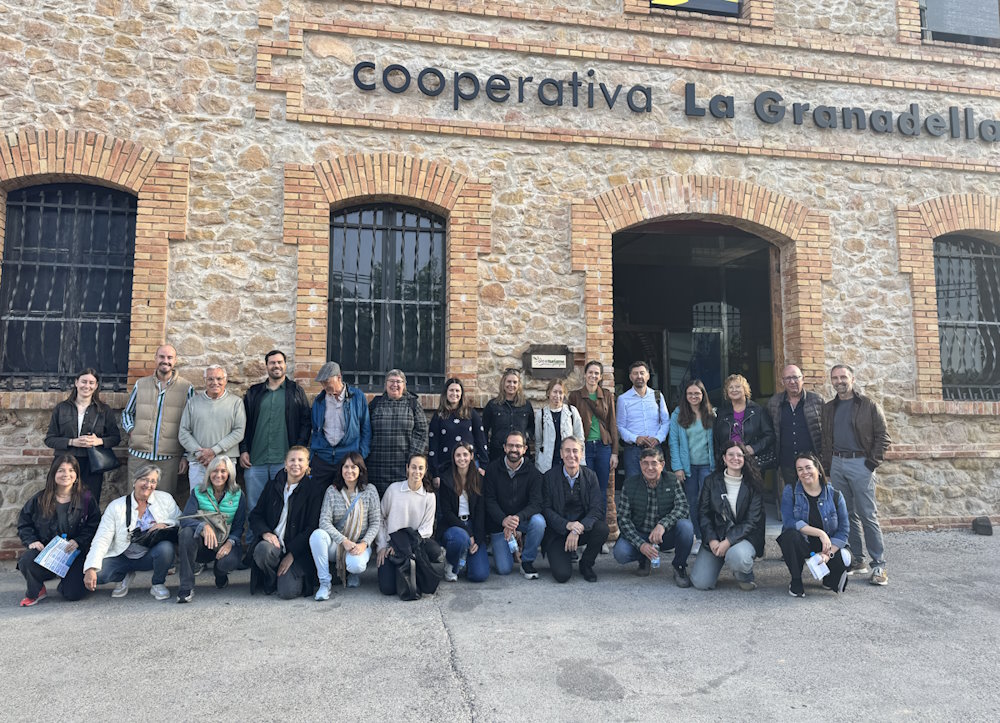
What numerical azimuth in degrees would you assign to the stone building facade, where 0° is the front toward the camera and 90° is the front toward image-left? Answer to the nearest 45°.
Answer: approximately 0°

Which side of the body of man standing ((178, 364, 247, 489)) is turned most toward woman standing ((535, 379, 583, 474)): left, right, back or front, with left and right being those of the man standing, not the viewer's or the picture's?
left

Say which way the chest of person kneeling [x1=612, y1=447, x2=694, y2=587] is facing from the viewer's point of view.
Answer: toward the camera

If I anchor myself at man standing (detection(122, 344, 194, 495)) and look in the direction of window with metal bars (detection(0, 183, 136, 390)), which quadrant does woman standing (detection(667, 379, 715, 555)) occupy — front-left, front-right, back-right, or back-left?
back-right

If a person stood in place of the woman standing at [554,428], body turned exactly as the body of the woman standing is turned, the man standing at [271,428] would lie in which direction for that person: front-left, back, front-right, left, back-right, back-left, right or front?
right

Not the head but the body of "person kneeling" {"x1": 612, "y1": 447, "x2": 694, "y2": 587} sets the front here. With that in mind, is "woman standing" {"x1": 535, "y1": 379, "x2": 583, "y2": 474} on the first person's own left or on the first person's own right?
on the first person's own right

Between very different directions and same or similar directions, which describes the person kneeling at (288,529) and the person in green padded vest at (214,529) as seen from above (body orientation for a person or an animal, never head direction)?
same or similar directions

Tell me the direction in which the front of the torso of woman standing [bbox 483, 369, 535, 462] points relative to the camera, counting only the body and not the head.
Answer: toward the camera

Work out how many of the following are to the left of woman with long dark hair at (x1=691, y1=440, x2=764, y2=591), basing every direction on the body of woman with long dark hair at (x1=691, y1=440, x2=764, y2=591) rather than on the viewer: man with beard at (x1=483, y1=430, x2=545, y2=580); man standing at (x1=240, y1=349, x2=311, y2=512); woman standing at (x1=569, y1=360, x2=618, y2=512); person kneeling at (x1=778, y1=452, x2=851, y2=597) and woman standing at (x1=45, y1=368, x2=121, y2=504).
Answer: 1

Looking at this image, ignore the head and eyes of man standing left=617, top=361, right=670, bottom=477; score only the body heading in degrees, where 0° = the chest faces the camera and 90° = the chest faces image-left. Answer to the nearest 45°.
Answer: approximately 0°

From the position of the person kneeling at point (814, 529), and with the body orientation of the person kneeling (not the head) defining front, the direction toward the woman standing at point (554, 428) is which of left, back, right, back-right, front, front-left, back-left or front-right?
right
